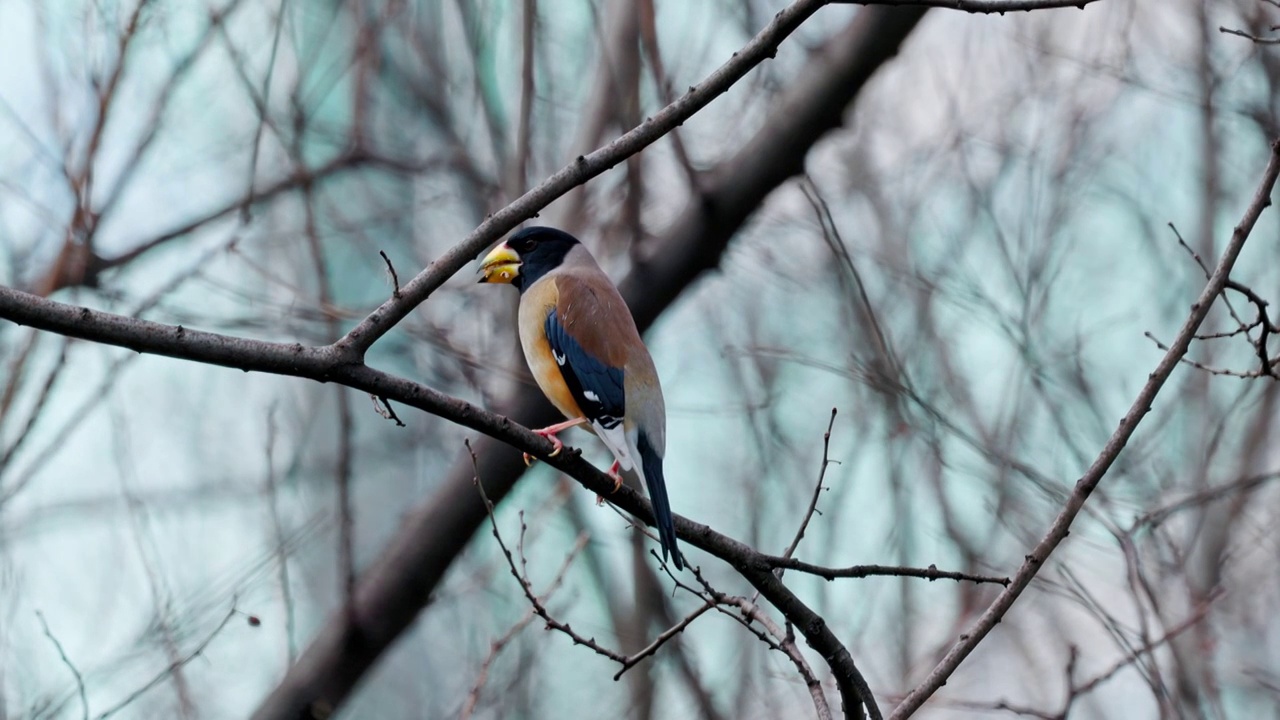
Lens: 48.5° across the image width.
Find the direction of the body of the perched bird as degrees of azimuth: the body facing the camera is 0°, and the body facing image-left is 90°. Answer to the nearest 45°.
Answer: approximately 90°
